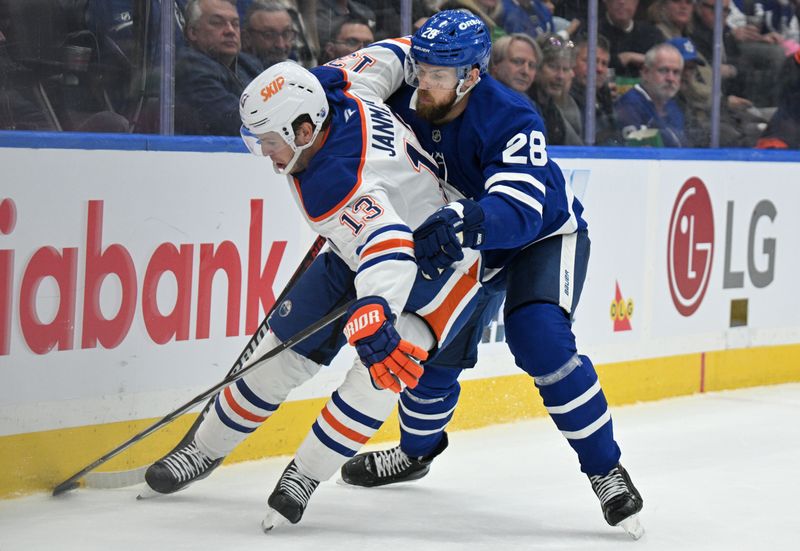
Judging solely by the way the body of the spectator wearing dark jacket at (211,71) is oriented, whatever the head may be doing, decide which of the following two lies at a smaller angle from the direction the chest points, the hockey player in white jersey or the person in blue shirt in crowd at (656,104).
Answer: the hockey player in white jersey

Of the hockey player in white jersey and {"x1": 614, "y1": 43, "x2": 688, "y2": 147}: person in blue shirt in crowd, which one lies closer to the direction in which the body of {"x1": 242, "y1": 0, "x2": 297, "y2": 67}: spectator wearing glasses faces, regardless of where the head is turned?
the hockey player in white jersey
